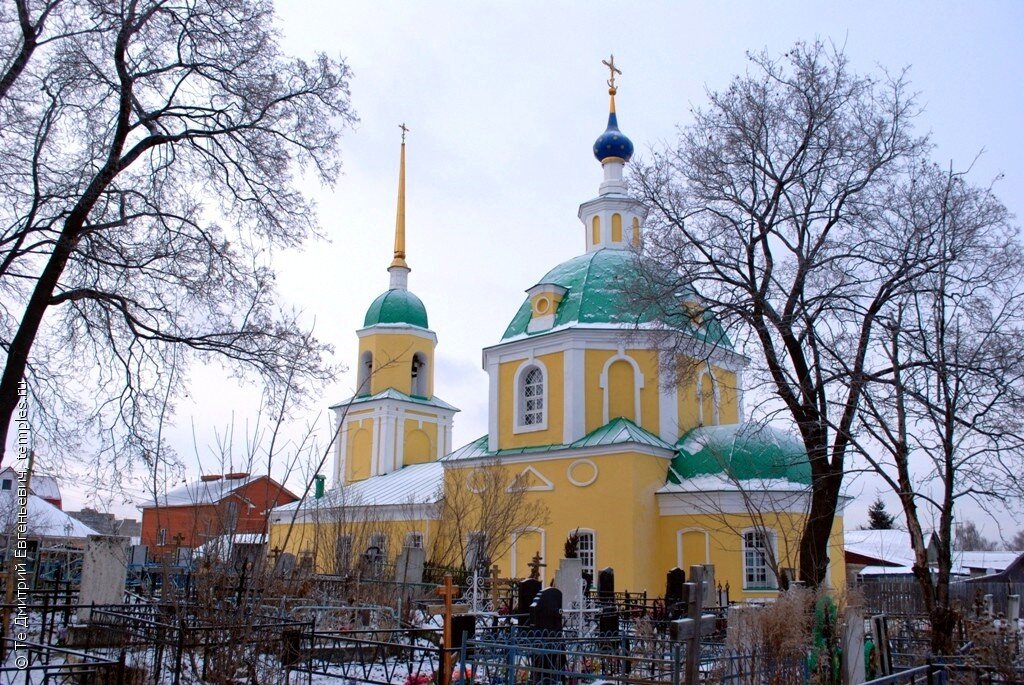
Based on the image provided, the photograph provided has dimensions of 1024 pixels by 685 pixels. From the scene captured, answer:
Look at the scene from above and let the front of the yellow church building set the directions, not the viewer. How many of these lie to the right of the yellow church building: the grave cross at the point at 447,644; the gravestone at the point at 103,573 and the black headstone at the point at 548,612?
0

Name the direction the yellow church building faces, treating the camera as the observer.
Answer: facing away from the viewer and to the left of the viewer

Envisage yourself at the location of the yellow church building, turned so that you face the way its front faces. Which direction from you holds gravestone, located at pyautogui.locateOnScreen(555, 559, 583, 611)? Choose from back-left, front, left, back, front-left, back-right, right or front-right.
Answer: back-left

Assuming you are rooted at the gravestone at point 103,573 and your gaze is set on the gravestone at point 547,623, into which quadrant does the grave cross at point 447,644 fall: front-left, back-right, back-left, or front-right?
front-right

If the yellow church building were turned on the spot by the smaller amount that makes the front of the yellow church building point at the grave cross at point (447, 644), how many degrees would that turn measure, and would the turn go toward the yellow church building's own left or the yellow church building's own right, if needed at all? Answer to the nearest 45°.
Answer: approximately 135° to the yellow church building's own left

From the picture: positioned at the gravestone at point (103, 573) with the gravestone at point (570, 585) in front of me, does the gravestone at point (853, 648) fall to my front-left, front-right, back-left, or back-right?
front-right

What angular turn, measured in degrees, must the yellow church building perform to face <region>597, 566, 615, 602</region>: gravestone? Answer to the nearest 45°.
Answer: approximately 135° to its left

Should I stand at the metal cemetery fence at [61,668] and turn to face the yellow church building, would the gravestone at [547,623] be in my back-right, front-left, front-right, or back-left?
front-right

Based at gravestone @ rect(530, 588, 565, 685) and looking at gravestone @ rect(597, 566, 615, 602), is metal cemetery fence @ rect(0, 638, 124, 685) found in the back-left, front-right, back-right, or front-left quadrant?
back-left

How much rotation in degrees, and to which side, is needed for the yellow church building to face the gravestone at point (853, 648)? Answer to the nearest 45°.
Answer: approximately 135° to its left

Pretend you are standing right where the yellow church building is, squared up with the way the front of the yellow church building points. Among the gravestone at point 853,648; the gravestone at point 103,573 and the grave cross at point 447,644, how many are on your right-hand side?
0

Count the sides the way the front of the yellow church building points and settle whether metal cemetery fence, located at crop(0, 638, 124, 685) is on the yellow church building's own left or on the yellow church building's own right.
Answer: on the yellow church building's own left

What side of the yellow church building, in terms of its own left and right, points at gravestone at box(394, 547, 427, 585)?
left

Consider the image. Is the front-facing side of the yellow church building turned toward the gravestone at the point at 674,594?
no
